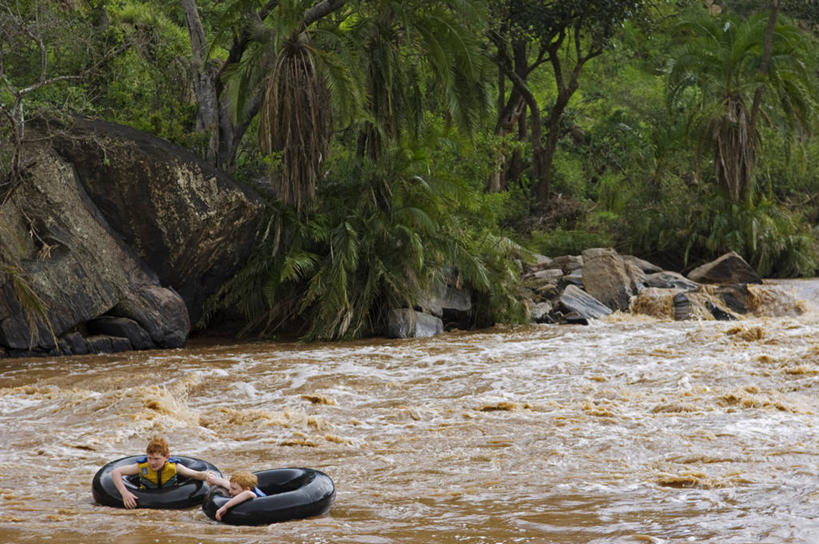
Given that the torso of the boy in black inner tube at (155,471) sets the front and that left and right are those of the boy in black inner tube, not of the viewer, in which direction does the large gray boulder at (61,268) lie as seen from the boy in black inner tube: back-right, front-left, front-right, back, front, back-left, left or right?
back

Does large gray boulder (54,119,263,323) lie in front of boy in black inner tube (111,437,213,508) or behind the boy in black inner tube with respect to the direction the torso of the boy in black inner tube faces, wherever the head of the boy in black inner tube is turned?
behind

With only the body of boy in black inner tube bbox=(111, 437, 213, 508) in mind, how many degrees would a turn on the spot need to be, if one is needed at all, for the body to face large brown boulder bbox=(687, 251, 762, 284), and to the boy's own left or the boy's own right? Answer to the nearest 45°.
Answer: approximately 135° to the boy's own left

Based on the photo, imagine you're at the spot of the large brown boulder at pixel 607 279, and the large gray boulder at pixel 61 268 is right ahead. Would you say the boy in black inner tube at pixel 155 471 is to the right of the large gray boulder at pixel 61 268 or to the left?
left

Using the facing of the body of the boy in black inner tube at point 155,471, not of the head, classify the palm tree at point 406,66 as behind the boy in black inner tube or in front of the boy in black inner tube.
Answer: behind

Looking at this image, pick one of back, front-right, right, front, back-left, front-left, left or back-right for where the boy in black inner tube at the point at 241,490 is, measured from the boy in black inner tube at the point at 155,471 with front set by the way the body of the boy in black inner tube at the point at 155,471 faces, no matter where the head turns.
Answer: front-left

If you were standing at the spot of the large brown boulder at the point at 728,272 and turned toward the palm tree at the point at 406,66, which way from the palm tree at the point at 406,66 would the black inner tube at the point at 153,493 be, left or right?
left

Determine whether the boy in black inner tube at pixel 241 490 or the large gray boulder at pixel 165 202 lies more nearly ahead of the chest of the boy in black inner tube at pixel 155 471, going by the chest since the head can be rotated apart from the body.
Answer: the boy in black inner tube

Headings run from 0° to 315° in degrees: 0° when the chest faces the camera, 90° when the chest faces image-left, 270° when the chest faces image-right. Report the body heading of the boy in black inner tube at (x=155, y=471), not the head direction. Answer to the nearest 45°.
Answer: approximately 0°

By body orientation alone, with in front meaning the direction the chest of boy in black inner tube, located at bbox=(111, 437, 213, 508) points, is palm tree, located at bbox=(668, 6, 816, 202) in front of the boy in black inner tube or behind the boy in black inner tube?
behind

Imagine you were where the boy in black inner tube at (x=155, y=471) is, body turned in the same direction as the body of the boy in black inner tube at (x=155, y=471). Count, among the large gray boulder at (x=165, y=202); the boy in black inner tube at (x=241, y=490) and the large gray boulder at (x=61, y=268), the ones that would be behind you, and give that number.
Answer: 2
